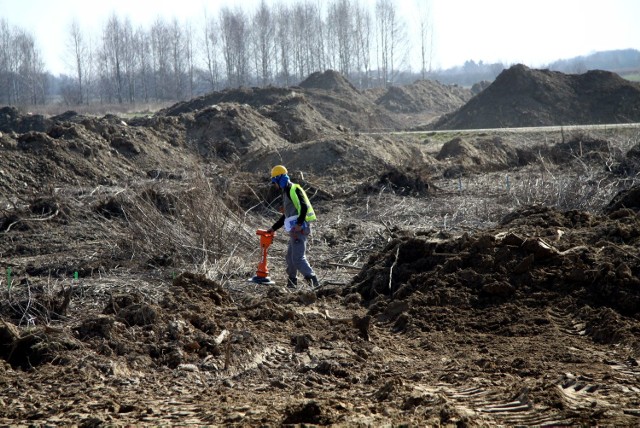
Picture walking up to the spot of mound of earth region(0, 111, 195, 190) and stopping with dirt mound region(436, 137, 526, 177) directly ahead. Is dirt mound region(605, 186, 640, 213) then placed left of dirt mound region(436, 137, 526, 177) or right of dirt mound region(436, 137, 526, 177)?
right

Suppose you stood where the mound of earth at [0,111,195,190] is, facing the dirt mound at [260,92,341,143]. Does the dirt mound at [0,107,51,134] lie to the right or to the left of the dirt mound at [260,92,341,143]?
left

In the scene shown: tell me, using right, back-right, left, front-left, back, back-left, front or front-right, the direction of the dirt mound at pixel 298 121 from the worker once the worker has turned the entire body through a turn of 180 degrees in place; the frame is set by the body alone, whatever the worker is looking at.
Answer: left

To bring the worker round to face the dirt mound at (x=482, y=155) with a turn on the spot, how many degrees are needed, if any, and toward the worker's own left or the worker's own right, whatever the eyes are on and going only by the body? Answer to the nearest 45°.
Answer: approximately 90° to the worker's own right

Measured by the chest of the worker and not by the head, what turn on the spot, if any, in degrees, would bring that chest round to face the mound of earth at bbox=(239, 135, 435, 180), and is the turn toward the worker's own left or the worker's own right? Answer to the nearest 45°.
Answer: approximately 90° to the worker's own right

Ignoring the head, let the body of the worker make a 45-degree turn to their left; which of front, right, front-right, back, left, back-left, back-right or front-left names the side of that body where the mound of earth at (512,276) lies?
left

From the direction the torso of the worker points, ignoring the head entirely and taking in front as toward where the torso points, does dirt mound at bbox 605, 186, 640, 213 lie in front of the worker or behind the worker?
behind

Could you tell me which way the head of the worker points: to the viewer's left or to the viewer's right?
to the viewer's left

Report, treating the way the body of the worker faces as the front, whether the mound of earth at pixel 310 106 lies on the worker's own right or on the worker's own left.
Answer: on the worker's own right

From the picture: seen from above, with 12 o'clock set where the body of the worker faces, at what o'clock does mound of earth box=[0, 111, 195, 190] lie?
The mound of earth is roughly at 2 o'clock from the worker.

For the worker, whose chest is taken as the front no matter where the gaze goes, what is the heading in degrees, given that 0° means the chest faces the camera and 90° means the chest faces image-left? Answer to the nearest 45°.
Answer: approximately 90°

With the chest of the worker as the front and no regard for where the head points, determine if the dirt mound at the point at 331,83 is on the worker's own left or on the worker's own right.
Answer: on the worker's own right

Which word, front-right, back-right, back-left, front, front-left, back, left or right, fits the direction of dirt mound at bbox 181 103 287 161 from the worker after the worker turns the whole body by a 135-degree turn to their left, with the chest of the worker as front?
back-left
